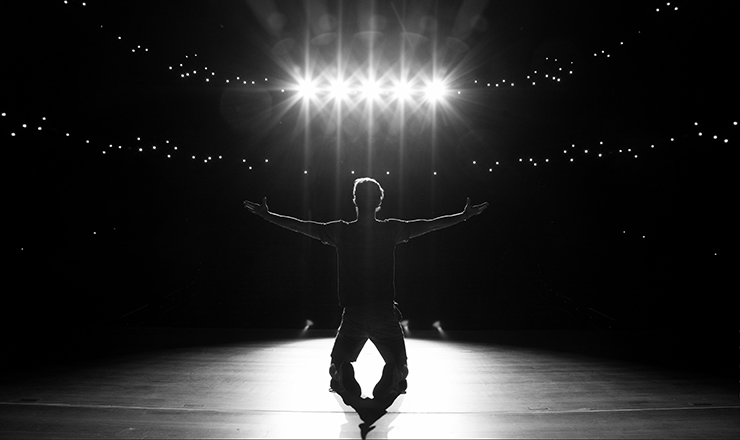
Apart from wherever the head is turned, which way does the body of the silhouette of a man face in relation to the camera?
away from the camera
